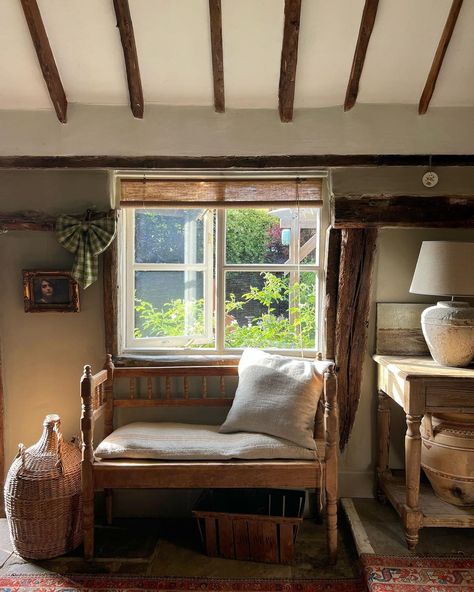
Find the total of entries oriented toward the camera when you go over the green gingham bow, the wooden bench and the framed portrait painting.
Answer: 3

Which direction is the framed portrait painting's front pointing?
toward the camera

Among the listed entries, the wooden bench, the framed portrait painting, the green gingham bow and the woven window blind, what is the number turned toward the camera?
4

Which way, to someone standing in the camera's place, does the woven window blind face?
facing the viewer

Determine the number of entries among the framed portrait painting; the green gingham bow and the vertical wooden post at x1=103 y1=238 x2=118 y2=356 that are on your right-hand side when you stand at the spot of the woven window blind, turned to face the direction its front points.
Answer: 3
